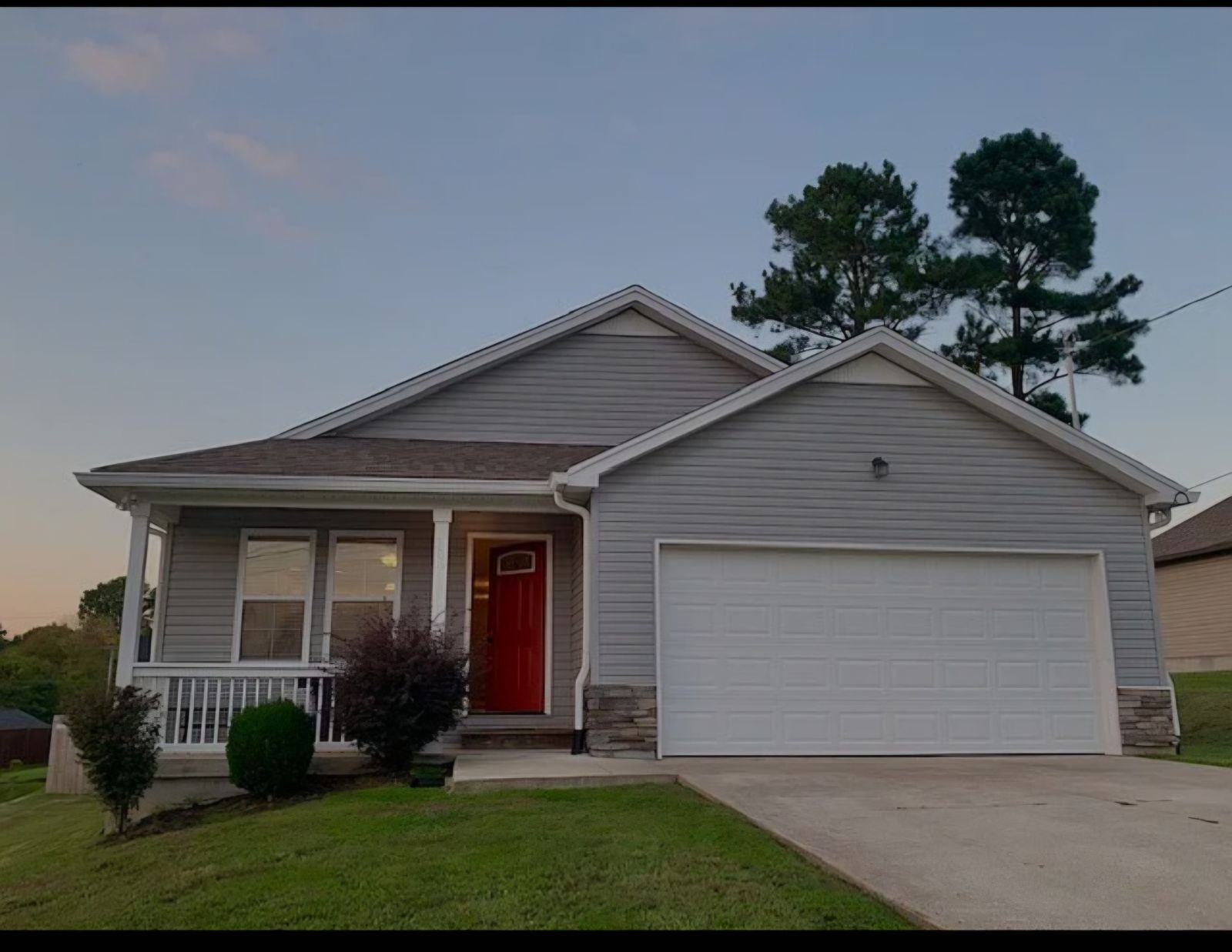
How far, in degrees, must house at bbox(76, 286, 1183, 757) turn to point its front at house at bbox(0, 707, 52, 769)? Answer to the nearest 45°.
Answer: approximately 135° to its right

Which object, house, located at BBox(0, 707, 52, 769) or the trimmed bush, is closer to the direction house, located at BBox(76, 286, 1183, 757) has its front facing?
the trimmed bush

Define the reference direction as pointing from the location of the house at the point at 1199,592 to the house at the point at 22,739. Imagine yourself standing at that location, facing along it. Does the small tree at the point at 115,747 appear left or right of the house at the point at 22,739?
left

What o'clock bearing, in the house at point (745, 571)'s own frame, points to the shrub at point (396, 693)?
The shrub is roughly at 2 o'clock from the house.

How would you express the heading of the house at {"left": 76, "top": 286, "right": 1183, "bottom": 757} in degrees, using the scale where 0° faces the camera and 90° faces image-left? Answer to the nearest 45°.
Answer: approximately 0°

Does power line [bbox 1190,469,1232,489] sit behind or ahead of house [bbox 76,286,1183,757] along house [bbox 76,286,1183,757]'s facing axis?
behind

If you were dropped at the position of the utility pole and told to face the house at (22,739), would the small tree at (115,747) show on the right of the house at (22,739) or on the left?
left

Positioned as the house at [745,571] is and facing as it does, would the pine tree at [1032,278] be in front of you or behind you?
behind
